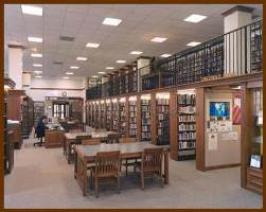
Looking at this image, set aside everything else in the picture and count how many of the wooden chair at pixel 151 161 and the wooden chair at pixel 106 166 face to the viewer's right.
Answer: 0

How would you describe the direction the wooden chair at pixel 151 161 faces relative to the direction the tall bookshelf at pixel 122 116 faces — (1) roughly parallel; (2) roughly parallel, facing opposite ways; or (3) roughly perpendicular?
roughly perpendicular

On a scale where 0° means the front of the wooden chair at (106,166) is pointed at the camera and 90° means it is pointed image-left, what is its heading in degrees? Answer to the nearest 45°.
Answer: approximately 135°

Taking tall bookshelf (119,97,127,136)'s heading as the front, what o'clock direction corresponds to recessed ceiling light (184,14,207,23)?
The recessed ceiling light is roughly at 10 o'clock from the tall bookshelf.

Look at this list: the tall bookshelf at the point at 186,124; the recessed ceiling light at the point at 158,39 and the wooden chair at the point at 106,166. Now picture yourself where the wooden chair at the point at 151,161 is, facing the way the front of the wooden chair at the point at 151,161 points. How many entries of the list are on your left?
1

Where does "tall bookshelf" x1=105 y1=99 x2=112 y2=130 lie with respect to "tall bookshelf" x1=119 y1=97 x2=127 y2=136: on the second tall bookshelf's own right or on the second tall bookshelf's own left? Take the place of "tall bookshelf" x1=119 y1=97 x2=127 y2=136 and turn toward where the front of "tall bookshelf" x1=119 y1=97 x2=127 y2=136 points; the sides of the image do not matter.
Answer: on the second tall bookshelf's own right

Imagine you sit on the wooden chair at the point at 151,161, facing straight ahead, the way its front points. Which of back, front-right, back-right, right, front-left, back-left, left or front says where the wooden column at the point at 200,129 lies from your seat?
right

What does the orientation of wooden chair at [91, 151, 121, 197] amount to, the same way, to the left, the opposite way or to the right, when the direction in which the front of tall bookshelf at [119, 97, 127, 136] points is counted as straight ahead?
to the right

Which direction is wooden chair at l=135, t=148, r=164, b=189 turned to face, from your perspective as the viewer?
facing away from the viewer and to the left of the viewer

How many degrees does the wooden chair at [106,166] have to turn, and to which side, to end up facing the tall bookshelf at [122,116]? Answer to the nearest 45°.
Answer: approximately 45° to its right

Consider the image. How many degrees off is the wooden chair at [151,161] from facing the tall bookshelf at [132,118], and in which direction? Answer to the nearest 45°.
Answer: approximately 45° to its right
